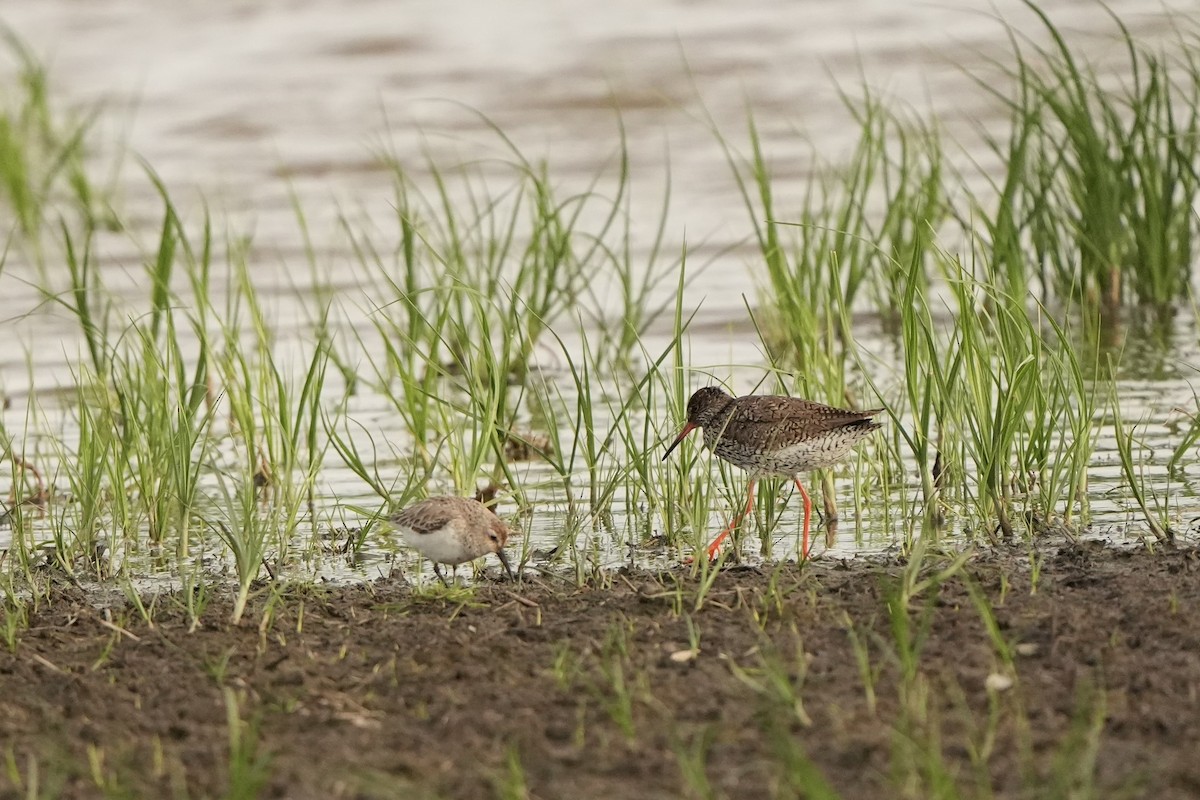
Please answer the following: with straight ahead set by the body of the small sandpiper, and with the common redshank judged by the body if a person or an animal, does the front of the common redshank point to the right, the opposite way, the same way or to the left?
the opposite way

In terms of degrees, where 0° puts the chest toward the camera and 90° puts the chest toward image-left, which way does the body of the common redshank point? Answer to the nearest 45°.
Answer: approximately 90°

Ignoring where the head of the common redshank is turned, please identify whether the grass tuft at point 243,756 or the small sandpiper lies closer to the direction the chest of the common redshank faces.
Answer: the small sandpiper

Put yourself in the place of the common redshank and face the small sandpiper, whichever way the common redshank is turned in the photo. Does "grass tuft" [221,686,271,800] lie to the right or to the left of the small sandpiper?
left

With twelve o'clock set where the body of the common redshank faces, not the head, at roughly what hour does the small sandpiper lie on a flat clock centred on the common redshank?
The small sandpiper is roughly at 11 o'clock from the common redshank.

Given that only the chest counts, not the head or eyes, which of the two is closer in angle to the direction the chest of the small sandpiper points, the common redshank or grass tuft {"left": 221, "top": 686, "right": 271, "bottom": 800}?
the common redshank

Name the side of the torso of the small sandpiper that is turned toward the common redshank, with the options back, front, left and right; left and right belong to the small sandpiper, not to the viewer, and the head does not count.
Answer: front

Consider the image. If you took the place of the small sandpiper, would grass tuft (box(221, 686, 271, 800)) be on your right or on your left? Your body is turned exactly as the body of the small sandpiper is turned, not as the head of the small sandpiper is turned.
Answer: on your right

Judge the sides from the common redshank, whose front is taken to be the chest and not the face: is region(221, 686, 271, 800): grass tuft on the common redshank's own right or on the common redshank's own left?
on the common redshank's own left

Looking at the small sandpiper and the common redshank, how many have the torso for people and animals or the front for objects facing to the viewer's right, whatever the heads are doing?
1

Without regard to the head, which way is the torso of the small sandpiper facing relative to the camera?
to the viewer's right
